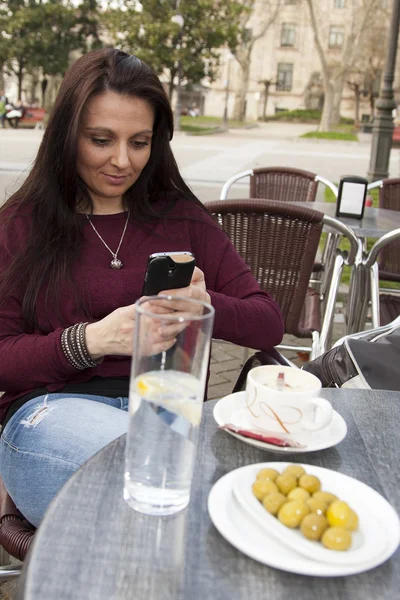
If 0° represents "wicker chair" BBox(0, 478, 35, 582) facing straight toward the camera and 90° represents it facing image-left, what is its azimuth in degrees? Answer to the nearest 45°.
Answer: approximately 315°

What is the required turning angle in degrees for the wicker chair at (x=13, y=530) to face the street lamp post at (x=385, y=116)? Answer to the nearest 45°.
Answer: approximately 90° to its left

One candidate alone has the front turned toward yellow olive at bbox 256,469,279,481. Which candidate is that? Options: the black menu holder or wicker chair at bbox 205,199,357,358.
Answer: the black menu holder

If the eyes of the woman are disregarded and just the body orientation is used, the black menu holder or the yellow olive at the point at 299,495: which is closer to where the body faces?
the yellow olive

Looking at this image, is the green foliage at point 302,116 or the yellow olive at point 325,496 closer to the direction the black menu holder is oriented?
the yellow olive
